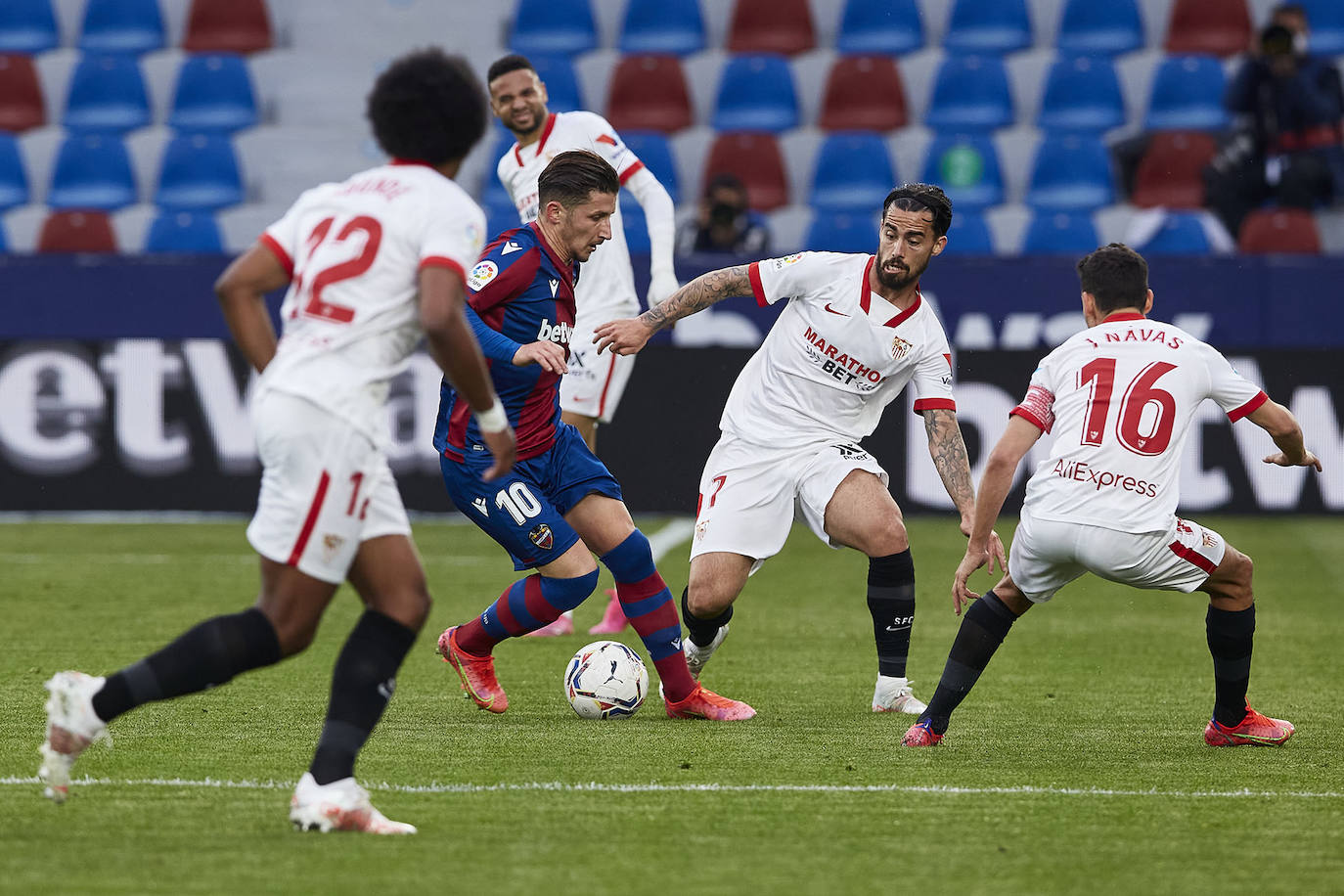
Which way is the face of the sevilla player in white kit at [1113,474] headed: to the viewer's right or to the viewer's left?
to the viewer's left

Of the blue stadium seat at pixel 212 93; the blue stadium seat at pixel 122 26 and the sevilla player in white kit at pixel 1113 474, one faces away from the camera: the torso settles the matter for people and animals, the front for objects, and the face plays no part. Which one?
the sevilla player in white kit

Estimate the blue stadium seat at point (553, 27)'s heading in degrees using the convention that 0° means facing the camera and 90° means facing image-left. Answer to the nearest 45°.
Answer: approximately 0°

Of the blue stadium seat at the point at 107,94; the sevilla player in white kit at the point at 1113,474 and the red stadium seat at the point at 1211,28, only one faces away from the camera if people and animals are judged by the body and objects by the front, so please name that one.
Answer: the sevilla player in white kit

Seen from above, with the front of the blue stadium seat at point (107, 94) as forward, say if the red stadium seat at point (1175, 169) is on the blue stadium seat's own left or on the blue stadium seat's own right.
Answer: on the blue stadium seat's own left

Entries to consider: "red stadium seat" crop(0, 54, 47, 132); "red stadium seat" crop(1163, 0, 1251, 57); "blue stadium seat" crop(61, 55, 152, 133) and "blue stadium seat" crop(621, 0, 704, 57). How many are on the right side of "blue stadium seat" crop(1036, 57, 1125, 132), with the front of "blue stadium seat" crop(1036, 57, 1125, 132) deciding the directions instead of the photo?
3

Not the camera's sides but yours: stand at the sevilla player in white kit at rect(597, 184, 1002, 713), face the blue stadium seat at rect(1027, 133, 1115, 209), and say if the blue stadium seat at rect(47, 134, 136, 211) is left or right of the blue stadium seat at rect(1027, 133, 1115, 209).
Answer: left

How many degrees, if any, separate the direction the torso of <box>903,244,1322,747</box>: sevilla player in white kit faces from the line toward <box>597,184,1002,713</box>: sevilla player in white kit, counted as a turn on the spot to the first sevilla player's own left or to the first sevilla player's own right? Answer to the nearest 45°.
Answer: approximately 45° to the first sevilla player's own left

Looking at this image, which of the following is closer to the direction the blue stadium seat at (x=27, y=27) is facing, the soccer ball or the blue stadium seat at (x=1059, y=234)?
the soccer ball

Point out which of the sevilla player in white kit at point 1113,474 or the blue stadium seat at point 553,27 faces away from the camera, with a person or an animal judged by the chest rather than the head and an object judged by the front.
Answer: the sevilla player in white kit

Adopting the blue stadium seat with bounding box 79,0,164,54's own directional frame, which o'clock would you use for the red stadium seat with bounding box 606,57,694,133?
The red stadium seat is roughly at 10 o'clock from the blue stadium seat.
